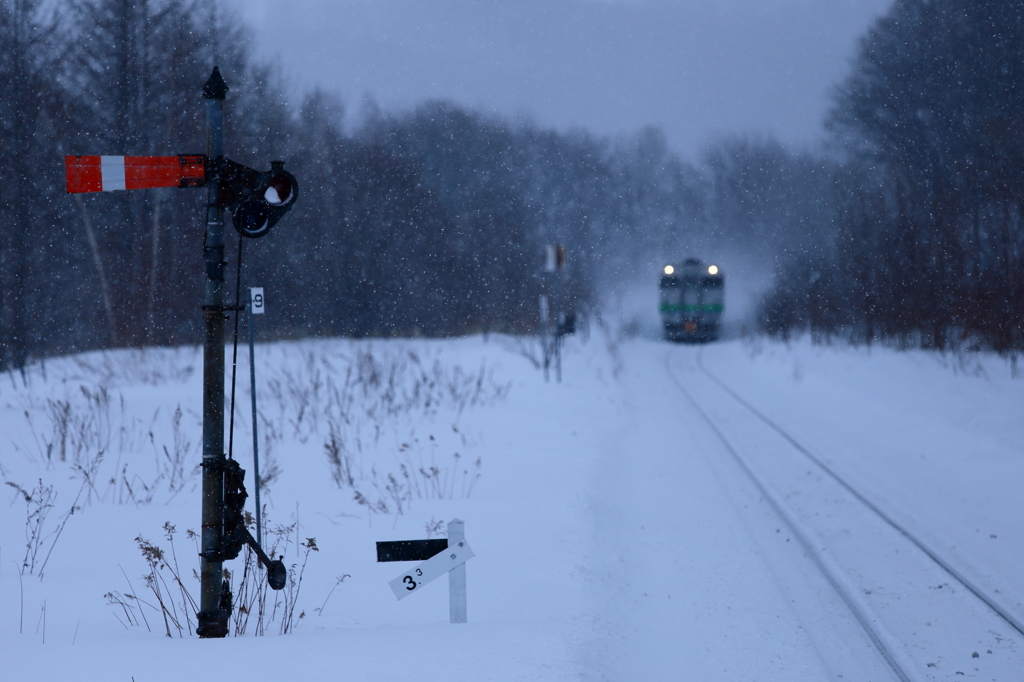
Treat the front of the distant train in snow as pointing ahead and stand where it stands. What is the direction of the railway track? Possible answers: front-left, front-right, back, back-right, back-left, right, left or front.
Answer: front

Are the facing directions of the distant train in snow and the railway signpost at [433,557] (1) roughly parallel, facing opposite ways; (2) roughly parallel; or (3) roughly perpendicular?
roughly parallel

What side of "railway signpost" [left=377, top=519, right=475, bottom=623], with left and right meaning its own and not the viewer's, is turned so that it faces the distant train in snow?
back

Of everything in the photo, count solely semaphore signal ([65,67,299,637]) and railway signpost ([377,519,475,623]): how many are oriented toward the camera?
2

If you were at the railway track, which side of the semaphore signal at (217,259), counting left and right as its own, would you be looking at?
left

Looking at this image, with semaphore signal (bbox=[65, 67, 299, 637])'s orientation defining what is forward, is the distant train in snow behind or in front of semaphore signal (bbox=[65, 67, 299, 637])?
behind

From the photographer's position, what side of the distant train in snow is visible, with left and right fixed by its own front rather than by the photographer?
front

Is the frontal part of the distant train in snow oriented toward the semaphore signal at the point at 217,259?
yes

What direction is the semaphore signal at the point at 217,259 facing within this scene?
toward the camera

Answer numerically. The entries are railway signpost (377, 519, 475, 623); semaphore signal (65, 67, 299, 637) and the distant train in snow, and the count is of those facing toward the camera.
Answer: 3

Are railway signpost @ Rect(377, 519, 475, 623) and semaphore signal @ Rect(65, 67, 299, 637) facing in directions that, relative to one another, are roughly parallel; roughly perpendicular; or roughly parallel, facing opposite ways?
roughly parallel

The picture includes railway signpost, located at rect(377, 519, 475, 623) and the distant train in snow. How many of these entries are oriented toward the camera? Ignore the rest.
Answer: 2
